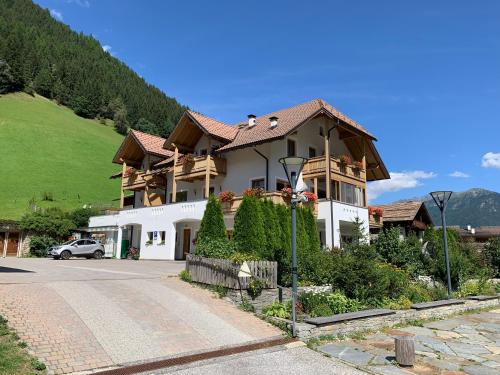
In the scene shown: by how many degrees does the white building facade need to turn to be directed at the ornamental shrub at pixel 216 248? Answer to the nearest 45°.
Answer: approximately 45° to its left

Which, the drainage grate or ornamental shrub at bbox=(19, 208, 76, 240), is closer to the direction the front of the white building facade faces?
the drainage grate

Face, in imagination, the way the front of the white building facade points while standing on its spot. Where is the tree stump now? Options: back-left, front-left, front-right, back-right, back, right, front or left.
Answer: front-left

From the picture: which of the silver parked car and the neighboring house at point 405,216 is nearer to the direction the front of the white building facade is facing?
the silver parked car

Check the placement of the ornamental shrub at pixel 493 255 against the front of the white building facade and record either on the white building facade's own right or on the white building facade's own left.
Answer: on the white building facade's own left

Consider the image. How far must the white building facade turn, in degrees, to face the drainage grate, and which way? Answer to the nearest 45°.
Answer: approximately 45° to its left

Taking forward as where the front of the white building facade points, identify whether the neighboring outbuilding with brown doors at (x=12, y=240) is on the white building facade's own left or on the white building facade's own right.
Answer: on the white building facade's own right

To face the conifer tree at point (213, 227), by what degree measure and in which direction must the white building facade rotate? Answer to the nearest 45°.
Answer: approximately 45° to its left

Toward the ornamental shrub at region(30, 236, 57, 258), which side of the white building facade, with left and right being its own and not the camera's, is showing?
right

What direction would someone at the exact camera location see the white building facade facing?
facing the viewer and to the left of the viewer

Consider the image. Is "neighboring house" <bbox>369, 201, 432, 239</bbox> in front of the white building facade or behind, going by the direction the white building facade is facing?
behind
